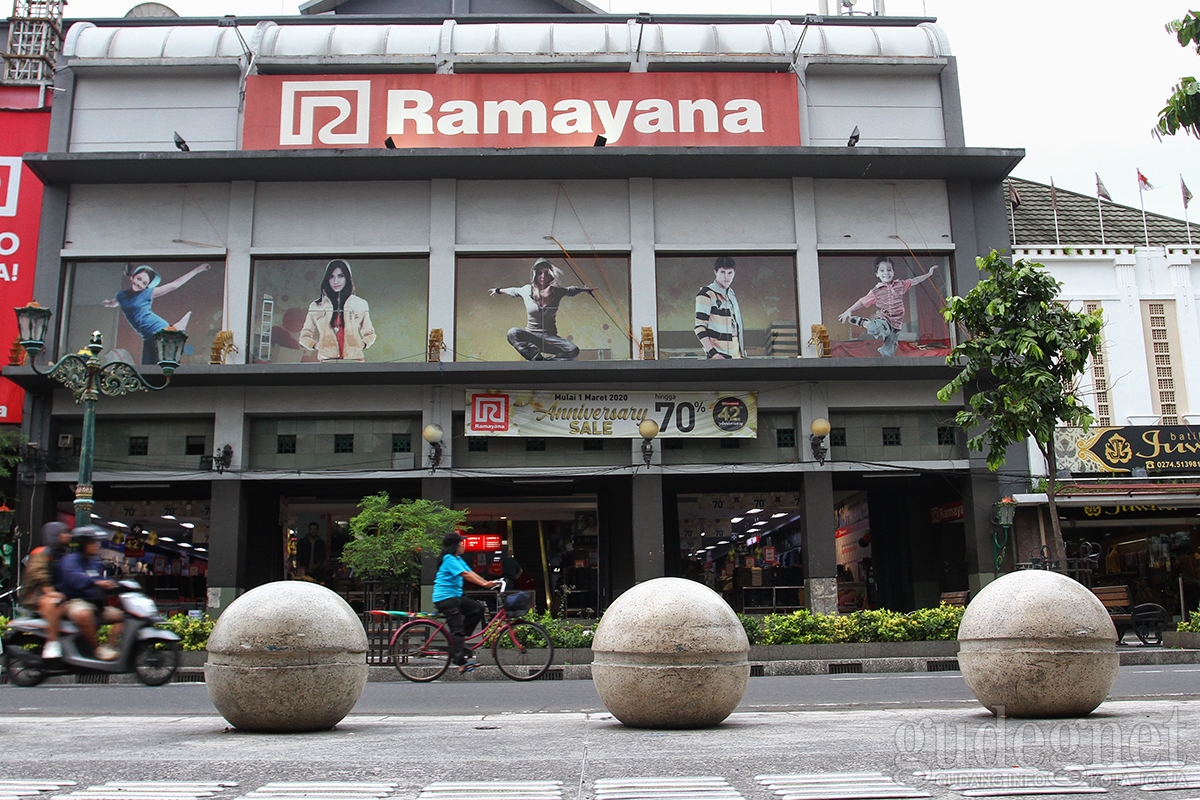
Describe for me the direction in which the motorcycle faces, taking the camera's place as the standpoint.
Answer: facing to the right of the viewer

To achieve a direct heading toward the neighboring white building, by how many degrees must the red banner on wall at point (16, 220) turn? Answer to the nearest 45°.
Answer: approximately 45° to its left

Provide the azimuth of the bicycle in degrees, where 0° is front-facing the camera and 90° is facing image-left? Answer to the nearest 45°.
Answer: approximately 270°

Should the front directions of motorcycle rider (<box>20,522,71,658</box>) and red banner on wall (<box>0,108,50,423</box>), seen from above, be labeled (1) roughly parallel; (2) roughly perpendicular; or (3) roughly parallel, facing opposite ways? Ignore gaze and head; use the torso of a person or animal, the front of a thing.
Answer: roughly perpendicular

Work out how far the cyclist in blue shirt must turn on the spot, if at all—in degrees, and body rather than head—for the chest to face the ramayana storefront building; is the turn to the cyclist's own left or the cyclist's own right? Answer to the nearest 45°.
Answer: approximately 90° to the cyclist's own left

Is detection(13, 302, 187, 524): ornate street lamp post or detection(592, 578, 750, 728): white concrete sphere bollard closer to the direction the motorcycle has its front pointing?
the white concrete sphere bollard

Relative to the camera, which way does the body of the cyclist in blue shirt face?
to the viewer's right

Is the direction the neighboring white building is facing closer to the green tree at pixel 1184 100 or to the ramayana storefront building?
the green tree

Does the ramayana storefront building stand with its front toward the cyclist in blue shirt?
yes

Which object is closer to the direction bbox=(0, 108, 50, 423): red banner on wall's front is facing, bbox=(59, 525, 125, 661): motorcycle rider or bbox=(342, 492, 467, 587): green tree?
the motorcycle rider

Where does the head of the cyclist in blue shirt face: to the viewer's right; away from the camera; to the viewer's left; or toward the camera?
to the viewer's right

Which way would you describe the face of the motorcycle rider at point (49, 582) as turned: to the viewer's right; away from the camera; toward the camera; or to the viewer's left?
to the viewer's right

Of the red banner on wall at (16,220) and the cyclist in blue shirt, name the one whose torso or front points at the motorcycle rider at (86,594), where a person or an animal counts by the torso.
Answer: the red banner on wall
